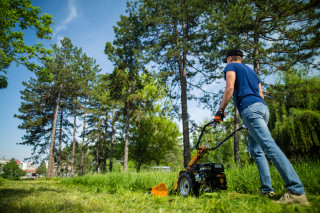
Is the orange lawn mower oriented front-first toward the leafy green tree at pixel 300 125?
no

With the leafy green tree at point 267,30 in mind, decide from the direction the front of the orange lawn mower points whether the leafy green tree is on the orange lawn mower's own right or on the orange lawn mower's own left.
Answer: on the orange lawn mower's own right

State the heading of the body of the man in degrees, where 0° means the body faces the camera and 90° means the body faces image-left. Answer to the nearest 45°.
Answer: approximately 135°

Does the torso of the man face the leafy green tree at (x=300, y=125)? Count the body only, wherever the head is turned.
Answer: no
